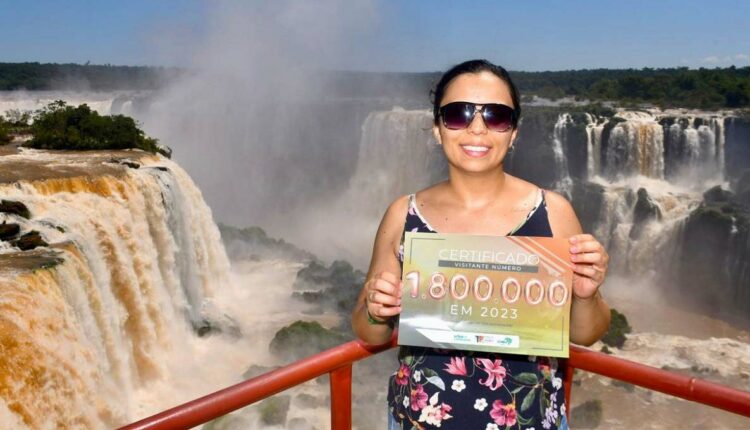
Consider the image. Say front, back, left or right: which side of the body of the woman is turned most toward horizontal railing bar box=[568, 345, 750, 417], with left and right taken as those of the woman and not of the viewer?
left

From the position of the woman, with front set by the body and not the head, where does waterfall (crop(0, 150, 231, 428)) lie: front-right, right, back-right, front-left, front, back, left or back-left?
back-right

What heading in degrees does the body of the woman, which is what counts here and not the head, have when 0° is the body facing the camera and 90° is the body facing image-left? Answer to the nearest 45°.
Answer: approximately 0°

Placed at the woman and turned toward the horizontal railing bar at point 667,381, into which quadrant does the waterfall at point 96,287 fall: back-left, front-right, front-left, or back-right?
back-left
